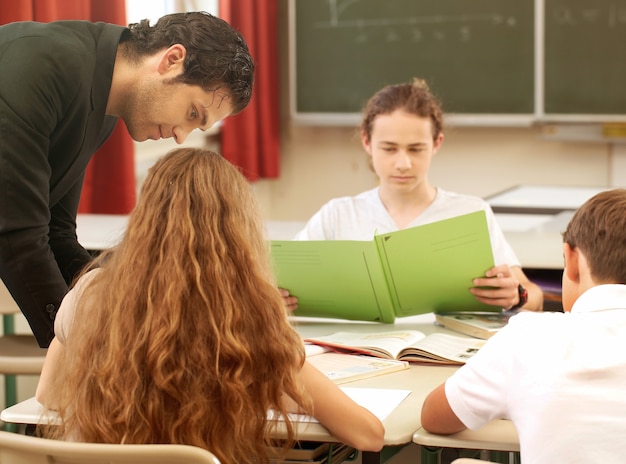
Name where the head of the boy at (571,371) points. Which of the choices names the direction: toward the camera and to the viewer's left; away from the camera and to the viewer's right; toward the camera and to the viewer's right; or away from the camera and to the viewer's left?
away from the camera and to the viewer's left

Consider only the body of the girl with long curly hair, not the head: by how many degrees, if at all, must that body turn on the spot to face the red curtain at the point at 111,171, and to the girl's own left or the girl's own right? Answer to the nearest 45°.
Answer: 0° — they already face it

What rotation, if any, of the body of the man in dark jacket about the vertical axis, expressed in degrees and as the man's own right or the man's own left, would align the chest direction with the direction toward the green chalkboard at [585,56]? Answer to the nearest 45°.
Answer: approximately 45° to the man's own left

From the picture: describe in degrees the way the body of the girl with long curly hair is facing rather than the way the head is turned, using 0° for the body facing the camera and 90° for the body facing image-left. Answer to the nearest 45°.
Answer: approximately 180°

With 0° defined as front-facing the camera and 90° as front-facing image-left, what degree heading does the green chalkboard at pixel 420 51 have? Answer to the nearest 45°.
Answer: approximately 0°

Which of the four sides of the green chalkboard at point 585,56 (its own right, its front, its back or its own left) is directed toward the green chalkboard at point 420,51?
right

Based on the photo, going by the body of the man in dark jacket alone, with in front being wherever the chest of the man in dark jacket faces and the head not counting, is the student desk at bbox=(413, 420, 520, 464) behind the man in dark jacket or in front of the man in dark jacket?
in front

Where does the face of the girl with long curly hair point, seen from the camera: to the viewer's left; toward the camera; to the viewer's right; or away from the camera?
away from the camera

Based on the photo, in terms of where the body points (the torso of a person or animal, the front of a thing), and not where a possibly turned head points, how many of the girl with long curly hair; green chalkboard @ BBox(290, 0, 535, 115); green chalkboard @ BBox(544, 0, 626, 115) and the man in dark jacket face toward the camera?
2

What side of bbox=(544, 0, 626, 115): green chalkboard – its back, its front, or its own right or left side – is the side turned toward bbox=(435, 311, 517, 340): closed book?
front

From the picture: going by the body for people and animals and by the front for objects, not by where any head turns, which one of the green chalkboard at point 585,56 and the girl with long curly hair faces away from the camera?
the girl with long curly hair

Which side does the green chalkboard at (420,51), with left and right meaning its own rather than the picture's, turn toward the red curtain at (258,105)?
right

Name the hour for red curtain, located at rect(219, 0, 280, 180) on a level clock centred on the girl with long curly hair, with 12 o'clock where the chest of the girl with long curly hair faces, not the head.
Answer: The red curtain is roughly at 12 o'clock from the girl with long curly hair.

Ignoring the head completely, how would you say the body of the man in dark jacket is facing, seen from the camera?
to the viewer's right

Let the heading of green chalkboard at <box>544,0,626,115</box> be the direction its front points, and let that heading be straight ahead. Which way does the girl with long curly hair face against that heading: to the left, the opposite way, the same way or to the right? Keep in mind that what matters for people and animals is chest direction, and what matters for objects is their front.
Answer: the opposite way

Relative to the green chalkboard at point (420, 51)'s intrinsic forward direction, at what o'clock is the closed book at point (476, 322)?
The closed book is roughly at 12 o'clock from the green chalkboard.
